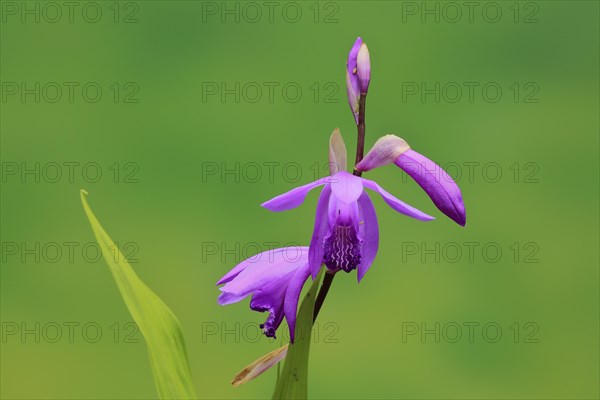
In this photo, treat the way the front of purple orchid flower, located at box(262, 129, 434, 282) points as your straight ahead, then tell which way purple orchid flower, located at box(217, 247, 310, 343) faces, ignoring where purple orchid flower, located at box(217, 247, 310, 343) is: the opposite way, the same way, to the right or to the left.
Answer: to the right

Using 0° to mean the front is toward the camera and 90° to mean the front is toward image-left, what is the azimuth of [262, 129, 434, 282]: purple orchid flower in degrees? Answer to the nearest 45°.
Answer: approximately 0°

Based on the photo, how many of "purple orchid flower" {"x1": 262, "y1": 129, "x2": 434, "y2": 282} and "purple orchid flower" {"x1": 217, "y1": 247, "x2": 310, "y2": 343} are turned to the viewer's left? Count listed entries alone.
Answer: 1

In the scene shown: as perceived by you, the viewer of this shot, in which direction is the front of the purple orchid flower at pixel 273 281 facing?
facing to the left of the viewer
